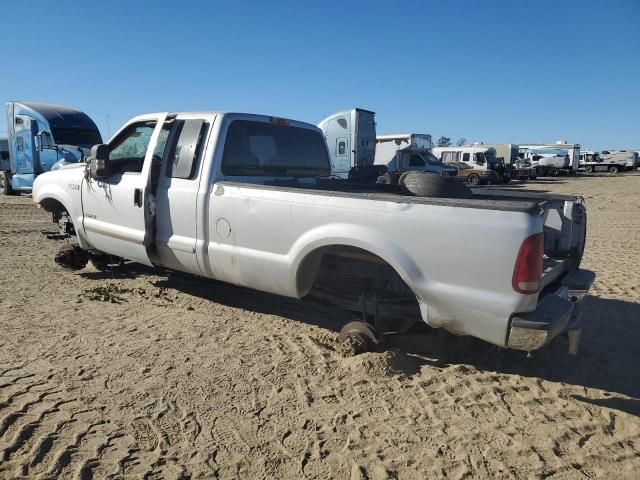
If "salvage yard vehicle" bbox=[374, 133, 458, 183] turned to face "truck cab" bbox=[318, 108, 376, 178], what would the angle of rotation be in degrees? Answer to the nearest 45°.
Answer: approximately 135° to its right

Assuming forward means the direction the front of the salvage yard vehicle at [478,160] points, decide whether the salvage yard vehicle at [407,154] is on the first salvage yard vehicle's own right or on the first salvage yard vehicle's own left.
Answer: on the first salvage yard vehicle's own right

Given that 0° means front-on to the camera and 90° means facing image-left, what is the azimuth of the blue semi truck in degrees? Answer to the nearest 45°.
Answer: approximately 315°

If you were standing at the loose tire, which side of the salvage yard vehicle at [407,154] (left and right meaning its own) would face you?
right

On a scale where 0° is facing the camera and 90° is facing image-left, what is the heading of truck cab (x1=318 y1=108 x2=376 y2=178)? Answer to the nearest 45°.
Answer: approximately 135°

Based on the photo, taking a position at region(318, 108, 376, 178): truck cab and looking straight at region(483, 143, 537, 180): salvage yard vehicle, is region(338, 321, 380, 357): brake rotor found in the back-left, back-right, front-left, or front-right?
back-right

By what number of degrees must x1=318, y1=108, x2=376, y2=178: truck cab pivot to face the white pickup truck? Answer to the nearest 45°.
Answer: approximately 135° to its left

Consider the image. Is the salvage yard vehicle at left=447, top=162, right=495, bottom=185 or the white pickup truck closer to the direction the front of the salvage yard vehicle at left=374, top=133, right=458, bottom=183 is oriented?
the salvage yard vehicle

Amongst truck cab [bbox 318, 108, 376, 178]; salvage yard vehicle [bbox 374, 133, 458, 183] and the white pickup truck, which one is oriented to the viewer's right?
the salvage yard vehicle

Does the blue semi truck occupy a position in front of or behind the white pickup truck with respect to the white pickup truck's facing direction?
in front

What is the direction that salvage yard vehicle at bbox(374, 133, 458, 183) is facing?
to the viewer's right

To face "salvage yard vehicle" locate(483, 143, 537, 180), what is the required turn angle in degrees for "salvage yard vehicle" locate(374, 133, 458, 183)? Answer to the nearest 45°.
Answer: approximately 45° to its left

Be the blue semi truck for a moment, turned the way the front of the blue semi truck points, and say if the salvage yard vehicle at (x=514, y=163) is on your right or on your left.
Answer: on your left

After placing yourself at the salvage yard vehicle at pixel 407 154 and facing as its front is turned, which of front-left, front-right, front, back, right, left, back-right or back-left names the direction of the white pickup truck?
right

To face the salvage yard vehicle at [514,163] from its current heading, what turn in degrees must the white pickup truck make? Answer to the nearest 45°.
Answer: approximately 90° to its right

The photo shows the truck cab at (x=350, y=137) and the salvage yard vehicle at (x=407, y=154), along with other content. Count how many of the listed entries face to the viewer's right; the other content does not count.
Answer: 1
